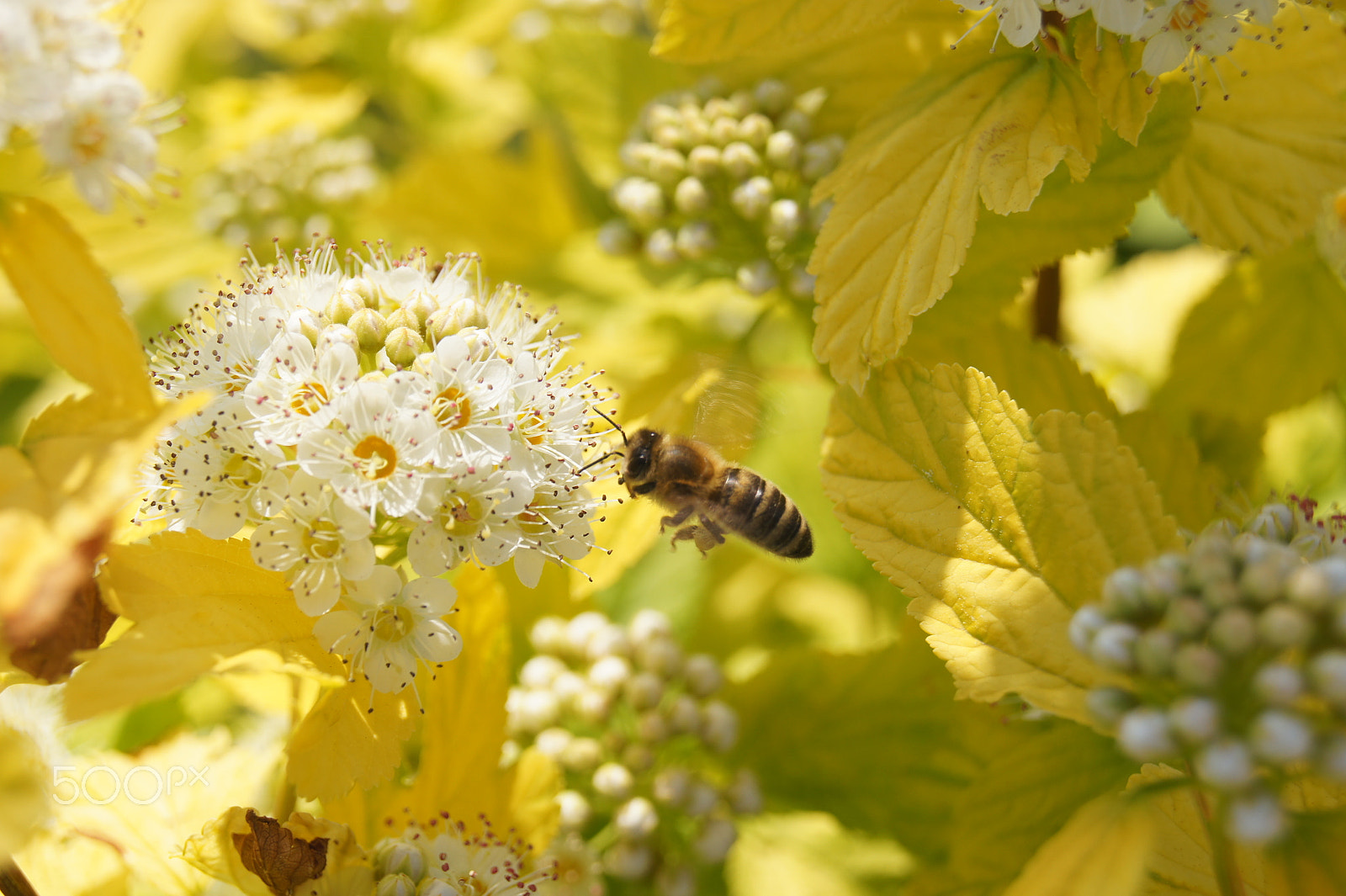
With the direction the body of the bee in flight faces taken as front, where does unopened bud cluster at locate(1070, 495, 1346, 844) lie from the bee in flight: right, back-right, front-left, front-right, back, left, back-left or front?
back-left

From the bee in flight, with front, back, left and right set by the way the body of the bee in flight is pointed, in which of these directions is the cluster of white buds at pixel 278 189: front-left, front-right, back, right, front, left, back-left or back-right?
front-right

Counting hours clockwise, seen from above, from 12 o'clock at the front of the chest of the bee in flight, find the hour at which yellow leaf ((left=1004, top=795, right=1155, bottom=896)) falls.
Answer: The yellow leaf is roughly at 8 o'clock from the bee in flight.

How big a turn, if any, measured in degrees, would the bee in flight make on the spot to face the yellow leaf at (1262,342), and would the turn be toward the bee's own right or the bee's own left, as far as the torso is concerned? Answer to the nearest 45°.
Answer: approximately 135° to the bee's own right

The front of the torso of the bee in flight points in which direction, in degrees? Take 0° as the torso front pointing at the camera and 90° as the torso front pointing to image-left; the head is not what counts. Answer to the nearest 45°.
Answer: approximately 90°
